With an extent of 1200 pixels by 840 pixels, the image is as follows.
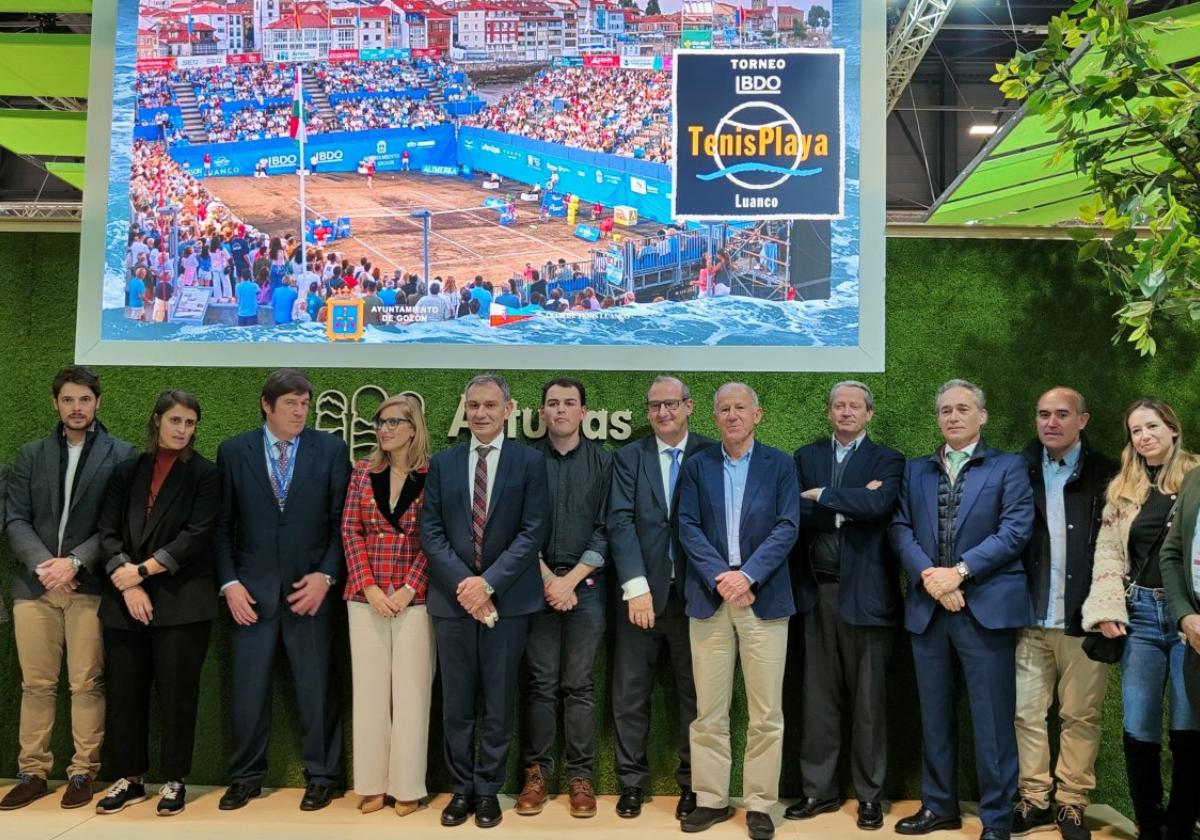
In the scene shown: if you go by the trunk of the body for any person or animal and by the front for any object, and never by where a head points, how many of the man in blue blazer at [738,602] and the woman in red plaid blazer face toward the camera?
2

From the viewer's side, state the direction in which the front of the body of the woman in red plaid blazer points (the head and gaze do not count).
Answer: toward the camera

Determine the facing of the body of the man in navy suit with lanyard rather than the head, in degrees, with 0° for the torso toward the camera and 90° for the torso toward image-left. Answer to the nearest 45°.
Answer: approximately 0°

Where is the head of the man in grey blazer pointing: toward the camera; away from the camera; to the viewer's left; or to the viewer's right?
toward the camera

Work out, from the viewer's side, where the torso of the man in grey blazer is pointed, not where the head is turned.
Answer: toward the camera

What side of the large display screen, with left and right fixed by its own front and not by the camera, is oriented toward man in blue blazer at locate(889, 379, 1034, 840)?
left

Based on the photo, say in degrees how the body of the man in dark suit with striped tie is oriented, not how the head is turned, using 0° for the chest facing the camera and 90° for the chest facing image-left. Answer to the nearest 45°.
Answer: approximately 0°

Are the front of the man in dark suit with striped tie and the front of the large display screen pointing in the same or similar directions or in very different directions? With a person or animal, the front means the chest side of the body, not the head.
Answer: same or similar directions

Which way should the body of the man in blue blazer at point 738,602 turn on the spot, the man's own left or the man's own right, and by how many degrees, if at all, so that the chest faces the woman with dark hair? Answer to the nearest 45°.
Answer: approximately 90° to the man's own right

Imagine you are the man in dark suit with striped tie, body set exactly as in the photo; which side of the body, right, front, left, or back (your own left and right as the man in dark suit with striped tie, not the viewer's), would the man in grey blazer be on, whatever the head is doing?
right
